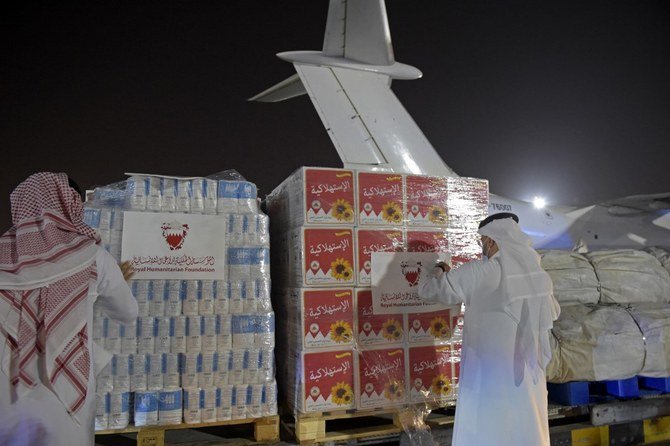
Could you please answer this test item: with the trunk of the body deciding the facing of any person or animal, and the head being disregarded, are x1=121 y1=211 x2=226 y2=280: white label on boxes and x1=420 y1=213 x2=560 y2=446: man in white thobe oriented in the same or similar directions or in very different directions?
very different directions

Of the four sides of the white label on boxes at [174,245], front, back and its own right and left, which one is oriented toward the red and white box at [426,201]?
left

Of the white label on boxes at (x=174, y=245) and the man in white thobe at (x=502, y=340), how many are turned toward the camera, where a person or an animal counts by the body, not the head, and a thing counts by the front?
1

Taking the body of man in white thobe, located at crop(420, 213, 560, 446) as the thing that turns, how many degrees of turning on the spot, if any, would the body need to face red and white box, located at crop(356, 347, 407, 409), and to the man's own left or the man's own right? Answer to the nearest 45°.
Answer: approximately 45° to the man's own left

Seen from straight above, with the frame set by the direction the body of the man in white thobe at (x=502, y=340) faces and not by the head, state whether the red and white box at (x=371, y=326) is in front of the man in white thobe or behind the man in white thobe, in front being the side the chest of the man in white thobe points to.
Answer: in front

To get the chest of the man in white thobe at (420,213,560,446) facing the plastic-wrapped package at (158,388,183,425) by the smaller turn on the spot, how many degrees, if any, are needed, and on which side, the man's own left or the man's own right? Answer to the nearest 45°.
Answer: approximately 45° to the man's own left

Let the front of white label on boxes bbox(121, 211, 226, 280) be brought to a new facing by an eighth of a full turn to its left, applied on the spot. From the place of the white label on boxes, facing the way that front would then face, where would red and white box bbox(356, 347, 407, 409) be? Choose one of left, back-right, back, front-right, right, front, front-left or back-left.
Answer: front-left

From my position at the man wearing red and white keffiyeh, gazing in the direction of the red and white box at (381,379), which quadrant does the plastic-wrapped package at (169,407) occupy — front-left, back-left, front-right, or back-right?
front-left

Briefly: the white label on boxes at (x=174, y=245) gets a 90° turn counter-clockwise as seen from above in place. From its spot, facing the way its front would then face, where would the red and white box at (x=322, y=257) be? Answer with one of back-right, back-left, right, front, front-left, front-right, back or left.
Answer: front

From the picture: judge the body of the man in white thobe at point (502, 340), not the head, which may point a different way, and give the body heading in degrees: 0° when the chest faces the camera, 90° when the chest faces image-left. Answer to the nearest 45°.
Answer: approximately 135°

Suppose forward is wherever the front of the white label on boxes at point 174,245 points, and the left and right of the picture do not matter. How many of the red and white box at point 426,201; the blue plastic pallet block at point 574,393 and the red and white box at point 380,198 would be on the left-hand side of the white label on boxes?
3

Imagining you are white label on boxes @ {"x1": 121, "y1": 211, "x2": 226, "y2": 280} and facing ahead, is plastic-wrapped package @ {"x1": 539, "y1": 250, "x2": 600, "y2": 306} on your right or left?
on your left

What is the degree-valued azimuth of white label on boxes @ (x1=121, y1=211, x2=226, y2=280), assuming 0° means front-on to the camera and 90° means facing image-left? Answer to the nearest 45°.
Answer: approximately 0°

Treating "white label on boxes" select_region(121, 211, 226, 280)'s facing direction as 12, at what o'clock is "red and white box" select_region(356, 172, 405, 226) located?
The red and white box is roughly at 9 o'clock from the white label on boxes.

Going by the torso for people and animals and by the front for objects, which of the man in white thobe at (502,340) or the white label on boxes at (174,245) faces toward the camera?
the white label on boxes
